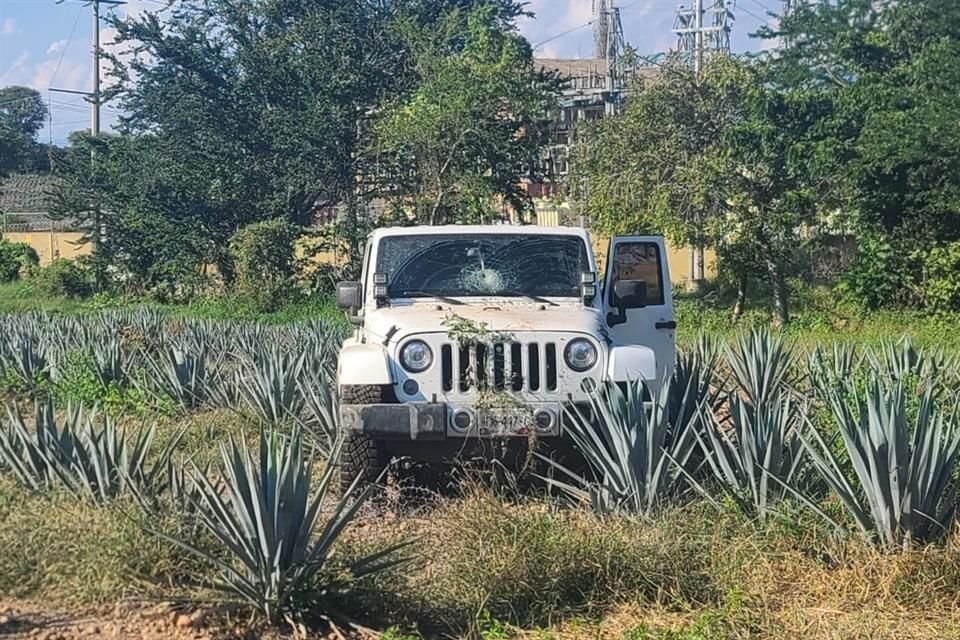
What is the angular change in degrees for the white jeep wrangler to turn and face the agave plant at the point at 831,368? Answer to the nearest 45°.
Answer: approximately 135° to its left

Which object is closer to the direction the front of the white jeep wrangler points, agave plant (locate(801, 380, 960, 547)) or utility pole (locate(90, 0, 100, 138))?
the agave plant

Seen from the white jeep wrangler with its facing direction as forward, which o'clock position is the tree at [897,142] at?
The tree is roughly at 7 o'clock from the white jeep wrangler.

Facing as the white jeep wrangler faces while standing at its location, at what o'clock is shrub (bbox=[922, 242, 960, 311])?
The shrub is roughly at 7 o'clock from the white jeep wrangler.

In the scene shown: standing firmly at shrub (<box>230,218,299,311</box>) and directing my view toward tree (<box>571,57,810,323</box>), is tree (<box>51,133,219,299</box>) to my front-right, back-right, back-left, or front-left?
back-left

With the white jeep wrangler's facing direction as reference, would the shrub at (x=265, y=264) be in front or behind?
behind

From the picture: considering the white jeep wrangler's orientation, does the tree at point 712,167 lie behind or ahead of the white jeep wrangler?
behind

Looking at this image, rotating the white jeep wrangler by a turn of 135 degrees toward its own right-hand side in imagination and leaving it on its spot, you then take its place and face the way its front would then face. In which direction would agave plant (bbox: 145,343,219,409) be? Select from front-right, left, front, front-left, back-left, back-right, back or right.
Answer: front

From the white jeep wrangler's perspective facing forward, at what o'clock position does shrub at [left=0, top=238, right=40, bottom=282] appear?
The shrub is roughly at 5 o'clock from the white jeep wrangler.

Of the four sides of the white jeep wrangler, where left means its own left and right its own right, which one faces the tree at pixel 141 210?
back

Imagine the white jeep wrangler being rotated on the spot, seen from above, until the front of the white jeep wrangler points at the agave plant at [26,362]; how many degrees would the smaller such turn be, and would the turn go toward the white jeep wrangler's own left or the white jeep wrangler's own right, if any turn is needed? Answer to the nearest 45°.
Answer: approximately 135° to the white jeep wrangler's own right

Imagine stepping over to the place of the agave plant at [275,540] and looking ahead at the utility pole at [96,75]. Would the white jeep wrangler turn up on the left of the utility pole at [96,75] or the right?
right

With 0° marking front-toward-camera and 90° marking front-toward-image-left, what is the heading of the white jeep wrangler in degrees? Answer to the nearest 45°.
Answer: approximately 0°

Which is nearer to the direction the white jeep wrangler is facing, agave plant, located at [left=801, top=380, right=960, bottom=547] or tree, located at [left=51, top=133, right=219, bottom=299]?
the agave plant

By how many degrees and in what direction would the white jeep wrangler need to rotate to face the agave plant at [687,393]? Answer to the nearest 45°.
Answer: approximately 135° to its left

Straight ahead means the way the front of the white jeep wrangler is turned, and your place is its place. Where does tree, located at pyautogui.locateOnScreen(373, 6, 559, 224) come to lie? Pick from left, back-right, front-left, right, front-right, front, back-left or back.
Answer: back

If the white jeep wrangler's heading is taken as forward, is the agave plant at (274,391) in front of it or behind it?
behind

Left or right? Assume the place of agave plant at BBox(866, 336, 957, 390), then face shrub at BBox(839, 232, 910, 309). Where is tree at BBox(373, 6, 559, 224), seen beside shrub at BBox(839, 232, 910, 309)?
left
